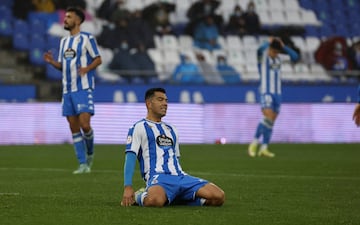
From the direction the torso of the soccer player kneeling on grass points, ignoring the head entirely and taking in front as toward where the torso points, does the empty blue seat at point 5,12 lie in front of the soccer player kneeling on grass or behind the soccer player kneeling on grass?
behind

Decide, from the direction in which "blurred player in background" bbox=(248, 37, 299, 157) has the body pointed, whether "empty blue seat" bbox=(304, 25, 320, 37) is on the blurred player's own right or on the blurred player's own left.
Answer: on the blurred player's own left

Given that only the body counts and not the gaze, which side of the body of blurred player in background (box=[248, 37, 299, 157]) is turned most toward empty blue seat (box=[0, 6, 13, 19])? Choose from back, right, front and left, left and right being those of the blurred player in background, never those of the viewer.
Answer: back

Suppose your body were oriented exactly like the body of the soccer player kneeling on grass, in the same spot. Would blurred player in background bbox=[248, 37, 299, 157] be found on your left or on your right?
on your left

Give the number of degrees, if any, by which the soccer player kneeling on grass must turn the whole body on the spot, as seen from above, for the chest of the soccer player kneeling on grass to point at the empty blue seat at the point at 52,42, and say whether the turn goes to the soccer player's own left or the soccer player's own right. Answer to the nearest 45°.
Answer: approximately 135° to the soccer player's own left

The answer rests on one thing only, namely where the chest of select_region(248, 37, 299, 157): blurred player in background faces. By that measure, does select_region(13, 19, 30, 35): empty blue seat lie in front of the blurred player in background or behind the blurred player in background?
behind

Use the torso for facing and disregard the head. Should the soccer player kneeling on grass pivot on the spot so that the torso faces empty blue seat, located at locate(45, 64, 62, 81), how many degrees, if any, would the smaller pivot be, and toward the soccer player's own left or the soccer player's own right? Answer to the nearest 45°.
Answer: approximately 135° to the soccer player's own left

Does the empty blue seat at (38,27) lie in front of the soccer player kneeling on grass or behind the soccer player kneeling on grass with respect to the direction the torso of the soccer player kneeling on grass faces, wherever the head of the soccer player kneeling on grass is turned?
behind

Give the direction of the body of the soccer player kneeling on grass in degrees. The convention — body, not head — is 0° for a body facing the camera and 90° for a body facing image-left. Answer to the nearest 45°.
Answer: approximately 315°

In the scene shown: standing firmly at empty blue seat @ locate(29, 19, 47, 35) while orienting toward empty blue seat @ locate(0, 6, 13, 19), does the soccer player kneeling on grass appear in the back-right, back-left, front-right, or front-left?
back-left
